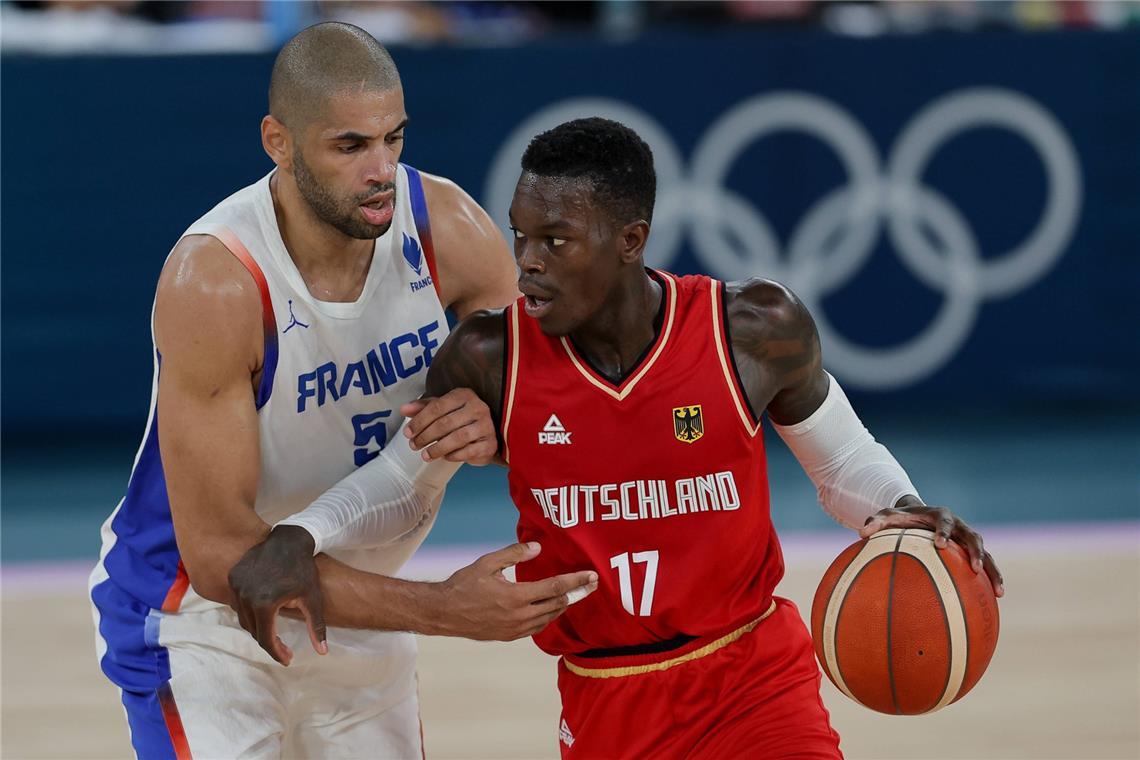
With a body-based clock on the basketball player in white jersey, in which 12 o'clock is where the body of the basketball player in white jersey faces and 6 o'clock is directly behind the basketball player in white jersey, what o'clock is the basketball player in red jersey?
The basketball player in red jersey is roughly at 11 o'clock from the basketball player in white jersey.

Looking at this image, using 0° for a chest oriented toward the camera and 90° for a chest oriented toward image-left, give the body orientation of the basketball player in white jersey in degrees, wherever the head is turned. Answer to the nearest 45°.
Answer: approximately 315°

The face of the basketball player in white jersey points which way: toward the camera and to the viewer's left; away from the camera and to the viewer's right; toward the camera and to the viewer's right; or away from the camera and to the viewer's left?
toward the camera and to the viewer's right

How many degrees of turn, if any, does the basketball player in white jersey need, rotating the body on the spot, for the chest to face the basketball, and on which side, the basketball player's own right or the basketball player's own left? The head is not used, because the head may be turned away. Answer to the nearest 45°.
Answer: approximately 45° to the basketball player's own left
